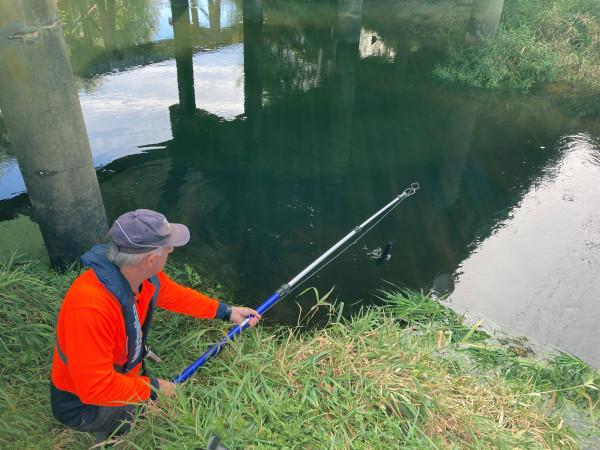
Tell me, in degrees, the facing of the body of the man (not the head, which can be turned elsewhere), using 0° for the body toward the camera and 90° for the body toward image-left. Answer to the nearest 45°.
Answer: approximately 270°
